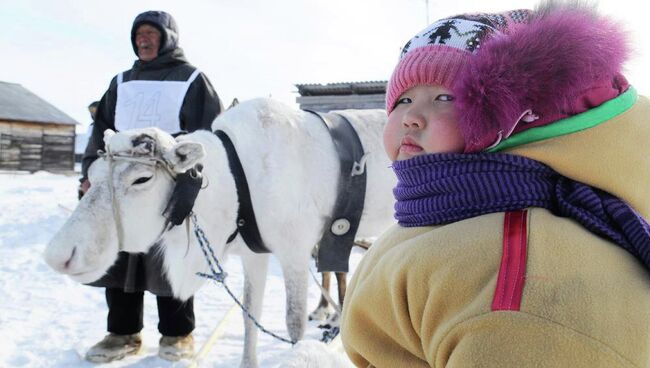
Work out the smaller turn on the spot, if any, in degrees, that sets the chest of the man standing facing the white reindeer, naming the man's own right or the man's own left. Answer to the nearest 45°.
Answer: approximately 90° to the man's own left

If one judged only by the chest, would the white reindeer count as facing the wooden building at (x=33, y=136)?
no

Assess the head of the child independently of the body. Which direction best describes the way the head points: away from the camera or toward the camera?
toward the camera

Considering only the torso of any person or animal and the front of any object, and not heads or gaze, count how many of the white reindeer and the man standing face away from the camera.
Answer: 0

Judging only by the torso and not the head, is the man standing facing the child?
yes

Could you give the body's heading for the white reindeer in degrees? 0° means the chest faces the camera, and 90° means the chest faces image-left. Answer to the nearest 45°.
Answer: approximately 45°

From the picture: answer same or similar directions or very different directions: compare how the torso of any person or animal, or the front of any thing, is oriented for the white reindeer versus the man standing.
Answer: same or similar directions

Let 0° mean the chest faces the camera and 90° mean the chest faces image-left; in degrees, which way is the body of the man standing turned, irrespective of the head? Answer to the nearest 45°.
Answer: approximately 45°

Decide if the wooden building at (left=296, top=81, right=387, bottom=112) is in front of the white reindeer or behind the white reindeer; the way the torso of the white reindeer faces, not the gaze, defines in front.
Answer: behind

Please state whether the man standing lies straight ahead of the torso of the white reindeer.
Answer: no

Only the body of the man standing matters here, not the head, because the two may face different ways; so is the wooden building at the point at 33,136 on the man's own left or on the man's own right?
on the man's own right

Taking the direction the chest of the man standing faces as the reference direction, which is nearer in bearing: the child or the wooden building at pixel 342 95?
the child
